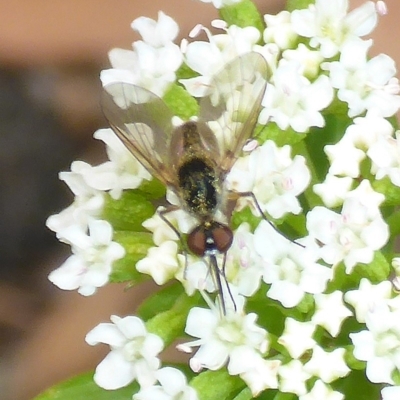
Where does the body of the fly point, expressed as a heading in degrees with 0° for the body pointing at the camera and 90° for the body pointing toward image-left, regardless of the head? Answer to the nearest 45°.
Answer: approximately 0°
